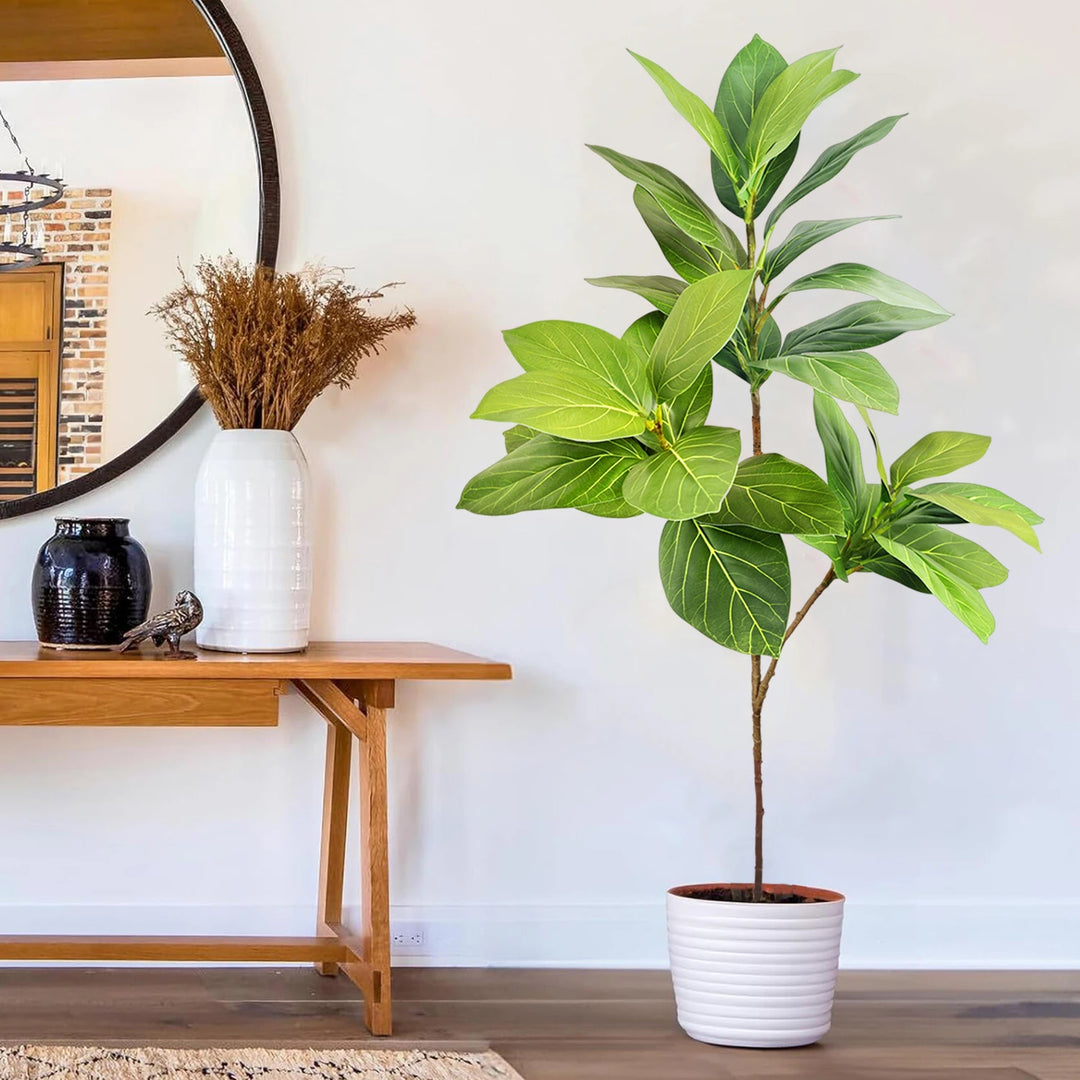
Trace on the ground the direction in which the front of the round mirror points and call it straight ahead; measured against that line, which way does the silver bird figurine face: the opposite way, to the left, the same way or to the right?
to the left

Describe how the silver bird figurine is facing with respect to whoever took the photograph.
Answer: facing to the right of the viewer

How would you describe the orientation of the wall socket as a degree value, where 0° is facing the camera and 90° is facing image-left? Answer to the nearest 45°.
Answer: approximately 0°

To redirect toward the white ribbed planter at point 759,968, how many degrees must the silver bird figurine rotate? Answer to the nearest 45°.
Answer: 0° — it already faces it

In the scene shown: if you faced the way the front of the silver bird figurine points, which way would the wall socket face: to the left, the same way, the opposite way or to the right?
to the right
